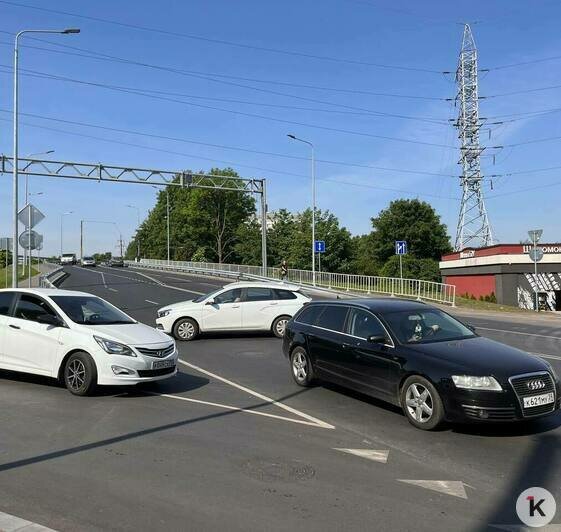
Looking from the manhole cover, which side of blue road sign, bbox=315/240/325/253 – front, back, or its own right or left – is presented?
front

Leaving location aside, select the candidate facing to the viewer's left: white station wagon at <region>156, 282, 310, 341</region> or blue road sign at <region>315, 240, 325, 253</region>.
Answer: the white station wagon

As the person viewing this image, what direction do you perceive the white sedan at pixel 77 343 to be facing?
facing the viewer and to the right of the viewer

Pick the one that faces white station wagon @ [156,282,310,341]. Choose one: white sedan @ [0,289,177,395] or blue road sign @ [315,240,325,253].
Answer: the blue road sign

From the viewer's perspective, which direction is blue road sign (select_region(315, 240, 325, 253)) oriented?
toward the camera

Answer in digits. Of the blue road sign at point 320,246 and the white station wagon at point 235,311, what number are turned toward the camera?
1

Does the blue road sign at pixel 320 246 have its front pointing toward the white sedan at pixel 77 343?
yes

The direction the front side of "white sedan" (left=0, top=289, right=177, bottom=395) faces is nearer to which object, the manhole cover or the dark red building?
the manhole cover

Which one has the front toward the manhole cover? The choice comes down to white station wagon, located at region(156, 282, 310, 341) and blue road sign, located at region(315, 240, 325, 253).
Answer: the blue road sign

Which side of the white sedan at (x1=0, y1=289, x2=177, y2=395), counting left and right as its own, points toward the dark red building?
left

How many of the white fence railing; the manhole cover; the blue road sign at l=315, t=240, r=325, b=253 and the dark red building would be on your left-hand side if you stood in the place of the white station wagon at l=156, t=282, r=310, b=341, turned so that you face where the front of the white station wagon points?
1

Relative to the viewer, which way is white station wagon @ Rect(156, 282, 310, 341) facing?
to the viewer's left

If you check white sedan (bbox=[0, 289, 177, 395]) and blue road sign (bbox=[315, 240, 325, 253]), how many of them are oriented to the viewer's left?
0

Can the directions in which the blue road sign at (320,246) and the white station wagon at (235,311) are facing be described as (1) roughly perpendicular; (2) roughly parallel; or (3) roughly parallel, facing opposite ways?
roughly perpendicular
